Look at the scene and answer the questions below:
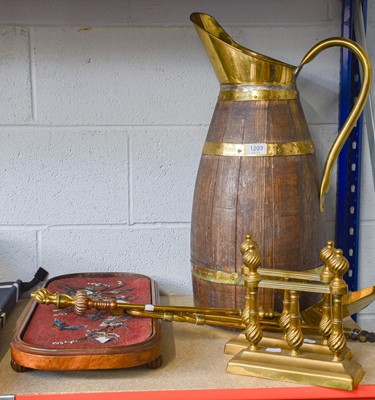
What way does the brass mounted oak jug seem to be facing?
to the viewer's left

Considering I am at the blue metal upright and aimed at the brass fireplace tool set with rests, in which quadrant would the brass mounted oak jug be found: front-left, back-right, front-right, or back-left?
front-right

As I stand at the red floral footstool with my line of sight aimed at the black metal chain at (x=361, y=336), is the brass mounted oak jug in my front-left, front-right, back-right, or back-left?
front-left
